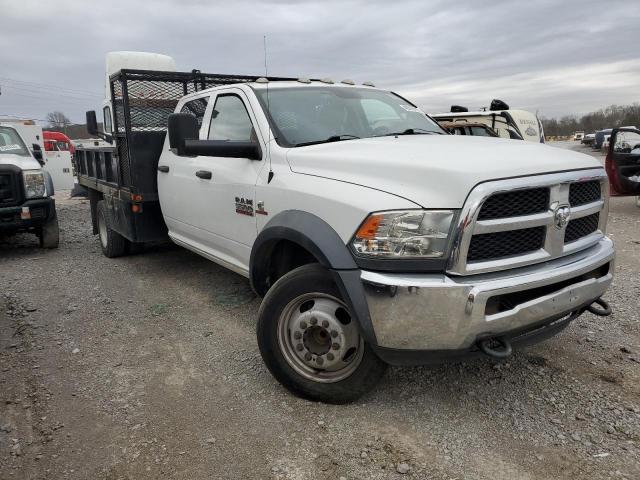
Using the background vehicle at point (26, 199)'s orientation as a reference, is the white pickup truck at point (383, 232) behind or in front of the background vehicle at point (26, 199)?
in front

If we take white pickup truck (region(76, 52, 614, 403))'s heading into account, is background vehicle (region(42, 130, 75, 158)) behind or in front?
behind

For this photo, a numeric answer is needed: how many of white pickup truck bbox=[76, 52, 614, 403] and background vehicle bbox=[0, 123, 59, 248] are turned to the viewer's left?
0

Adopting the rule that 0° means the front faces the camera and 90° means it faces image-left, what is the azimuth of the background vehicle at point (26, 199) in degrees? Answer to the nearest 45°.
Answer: approximately 0°

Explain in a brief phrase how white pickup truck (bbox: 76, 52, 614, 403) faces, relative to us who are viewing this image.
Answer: facing the viewer and to the right of the viewer

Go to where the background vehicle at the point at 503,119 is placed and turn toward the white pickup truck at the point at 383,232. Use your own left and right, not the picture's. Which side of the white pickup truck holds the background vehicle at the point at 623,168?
left

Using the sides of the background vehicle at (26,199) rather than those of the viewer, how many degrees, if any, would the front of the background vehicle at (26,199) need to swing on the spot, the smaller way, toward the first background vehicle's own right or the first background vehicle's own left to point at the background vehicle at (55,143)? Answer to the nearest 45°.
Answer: approximately 180°

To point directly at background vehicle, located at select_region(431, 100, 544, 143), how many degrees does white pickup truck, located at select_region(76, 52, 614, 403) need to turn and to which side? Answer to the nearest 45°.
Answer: approximately 135° to its left

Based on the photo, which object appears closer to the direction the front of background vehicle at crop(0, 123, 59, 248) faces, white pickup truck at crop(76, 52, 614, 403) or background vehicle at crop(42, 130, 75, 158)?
the white pickup truck

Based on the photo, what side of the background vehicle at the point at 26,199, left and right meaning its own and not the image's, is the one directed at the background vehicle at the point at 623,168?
left

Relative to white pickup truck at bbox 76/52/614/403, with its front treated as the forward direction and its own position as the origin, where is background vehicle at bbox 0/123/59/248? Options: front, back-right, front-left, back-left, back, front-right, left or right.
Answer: back

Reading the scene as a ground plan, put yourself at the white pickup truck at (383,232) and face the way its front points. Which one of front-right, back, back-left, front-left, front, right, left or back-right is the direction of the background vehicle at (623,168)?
left

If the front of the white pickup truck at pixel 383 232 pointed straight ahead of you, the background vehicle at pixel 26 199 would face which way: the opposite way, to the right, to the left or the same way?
the same way

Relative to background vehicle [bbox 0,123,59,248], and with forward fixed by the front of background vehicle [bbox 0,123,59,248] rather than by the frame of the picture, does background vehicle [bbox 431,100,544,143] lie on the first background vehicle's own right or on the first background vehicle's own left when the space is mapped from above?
on the first background vehicle's own left

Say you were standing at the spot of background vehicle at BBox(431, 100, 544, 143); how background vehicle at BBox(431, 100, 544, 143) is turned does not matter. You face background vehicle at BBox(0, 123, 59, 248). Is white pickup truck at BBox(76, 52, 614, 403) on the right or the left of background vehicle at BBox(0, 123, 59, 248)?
left
